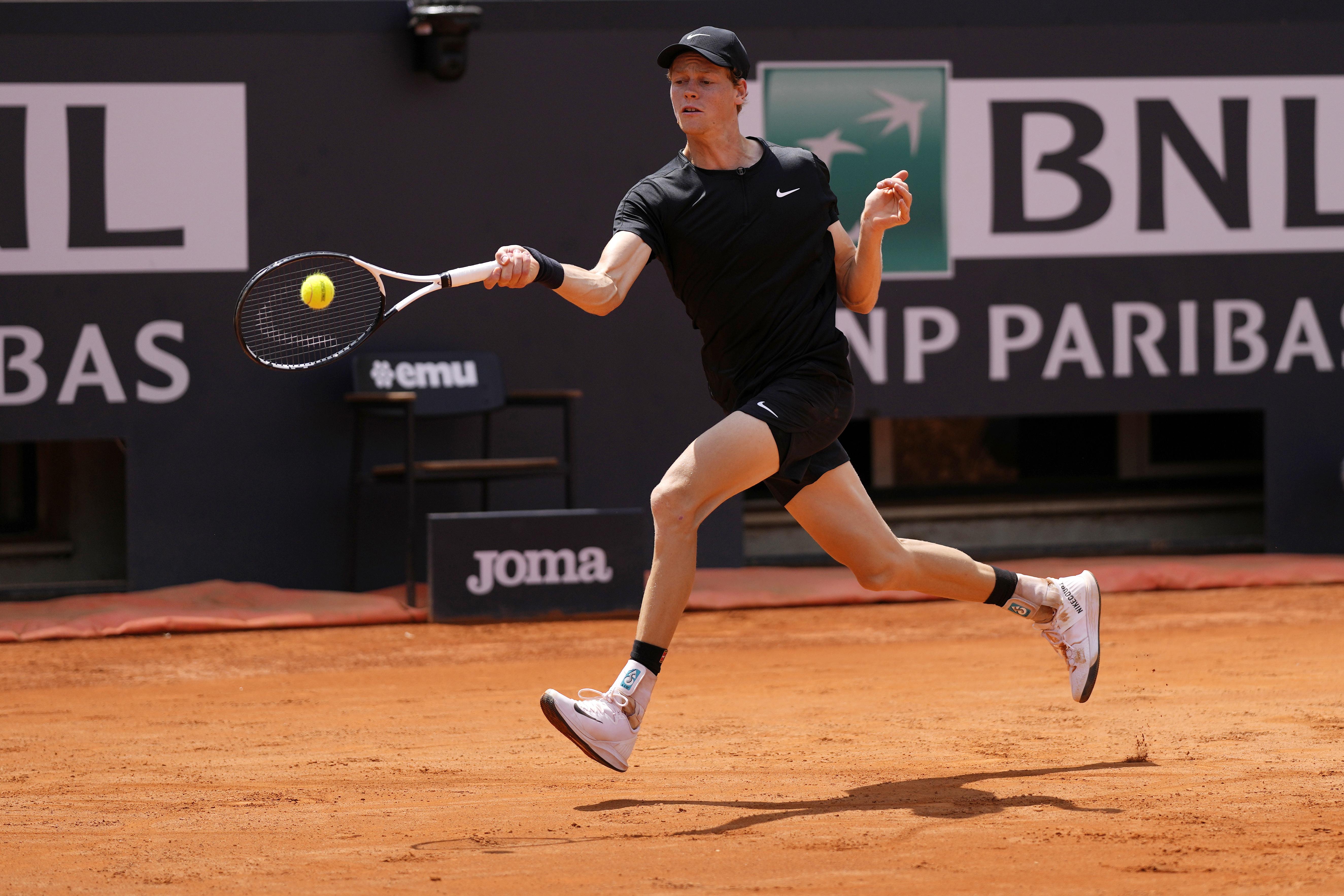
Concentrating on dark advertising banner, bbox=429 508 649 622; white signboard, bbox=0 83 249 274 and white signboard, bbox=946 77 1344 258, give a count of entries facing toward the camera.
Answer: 3

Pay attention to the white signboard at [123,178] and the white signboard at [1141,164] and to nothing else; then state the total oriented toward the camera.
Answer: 2

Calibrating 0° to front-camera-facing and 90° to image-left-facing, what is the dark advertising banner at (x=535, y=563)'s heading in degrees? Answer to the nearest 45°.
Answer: approximately 0°

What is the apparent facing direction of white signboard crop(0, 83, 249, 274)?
toward the camera

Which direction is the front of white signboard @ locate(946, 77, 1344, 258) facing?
toward the camera

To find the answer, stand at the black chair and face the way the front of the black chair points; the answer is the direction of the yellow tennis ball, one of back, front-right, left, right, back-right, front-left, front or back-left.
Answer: front-right

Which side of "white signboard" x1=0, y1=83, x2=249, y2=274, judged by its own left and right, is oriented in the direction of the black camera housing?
left

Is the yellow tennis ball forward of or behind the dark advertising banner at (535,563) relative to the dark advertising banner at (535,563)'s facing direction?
forward

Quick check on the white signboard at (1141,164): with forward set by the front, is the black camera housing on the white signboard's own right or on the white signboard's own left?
on the white signboard's own right

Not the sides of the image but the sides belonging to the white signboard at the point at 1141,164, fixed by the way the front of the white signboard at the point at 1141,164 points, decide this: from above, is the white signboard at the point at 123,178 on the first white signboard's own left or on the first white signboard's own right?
on the first white signboard's own right

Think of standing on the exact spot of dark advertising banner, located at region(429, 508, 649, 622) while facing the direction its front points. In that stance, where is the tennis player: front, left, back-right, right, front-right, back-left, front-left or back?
front

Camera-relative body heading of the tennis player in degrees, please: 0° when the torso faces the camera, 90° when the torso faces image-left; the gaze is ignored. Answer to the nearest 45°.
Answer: approximately 45°

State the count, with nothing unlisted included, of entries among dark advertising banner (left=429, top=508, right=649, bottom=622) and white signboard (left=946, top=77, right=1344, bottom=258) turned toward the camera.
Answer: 2

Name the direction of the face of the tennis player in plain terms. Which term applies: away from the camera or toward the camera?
toward the camera

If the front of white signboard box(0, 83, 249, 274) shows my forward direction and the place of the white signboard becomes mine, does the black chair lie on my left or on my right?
on my left
